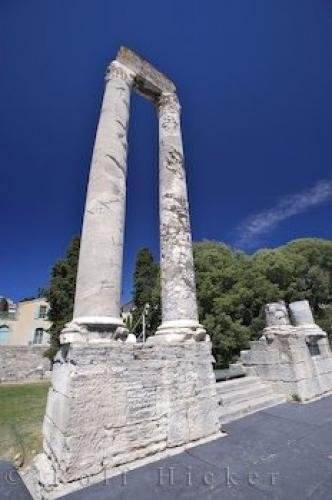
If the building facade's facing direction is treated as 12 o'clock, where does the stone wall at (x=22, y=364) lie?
The stone wall is roughly at 12 o'clock from the building facade.

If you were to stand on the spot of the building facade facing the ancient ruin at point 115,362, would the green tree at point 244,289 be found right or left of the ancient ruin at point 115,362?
left

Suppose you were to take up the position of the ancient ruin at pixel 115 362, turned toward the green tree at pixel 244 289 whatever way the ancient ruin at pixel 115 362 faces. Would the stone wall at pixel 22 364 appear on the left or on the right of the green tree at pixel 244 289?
left

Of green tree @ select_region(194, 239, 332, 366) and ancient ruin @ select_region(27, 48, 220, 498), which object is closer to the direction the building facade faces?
the ancient ruin

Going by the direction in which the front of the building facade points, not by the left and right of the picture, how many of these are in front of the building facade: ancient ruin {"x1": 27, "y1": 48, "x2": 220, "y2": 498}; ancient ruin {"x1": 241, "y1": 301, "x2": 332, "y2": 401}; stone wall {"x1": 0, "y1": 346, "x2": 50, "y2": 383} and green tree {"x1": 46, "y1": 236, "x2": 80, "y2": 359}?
4

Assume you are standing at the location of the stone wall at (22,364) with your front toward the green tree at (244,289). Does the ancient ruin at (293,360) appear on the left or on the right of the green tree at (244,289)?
right

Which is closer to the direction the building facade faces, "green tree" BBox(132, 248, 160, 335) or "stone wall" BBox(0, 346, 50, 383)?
the stone wall

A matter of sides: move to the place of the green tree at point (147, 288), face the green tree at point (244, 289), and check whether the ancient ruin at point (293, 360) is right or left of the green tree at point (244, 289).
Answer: right

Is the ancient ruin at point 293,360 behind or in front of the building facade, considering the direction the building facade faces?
in front

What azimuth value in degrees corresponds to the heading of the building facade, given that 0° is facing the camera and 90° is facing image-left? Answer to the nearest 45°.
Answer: approximately 0°

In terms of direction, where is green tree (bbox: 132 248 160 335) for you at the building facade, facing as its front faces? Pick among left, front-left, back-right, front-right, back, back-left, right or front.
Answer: front-left

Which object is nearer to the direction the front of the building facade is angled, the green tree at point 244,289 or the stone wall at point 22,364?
the stone wall

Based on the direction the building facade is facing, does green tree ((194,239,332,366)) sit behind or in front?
in front
